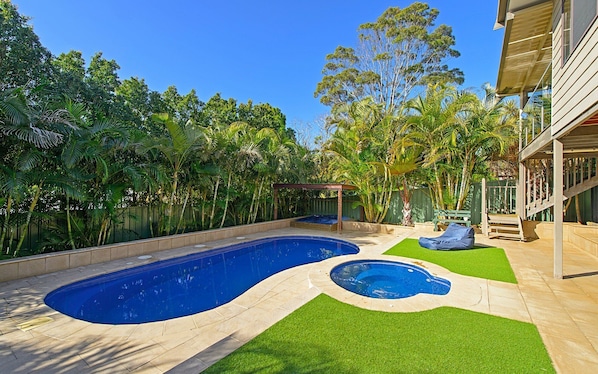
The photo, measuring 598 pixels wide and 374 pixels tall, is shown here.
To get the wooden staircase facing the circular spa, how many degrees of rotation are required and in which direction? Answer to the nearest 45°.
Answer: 0° — it already faces it

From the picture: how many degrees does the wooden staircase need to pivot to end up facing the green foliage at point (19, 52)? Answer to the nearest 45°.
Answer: approximately 45° to its right

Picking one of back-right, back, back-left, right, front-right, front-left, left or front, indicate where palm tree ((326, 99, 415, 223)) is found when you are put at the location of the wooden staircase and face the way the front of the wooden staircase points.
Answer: right

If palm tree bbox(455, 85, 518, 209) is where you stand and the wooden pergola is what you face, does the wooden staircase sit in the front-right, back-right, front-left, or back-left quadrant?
back-left
